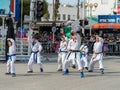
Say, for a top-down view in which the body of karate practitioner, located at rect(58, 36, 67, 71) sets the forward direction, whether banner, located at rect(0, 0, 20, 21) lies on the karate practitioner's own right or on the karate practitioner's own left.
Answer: on the karate practitioner's own right

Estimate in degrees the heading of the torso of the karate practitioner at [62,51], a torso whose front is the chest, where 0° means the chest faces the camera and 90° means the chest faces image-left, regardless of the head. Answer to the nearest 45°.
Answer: approximately 45°

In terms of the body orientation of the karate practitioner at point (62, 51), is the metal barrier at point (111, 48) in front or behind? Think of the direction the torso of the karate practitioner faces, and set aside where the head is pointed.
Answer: behind
